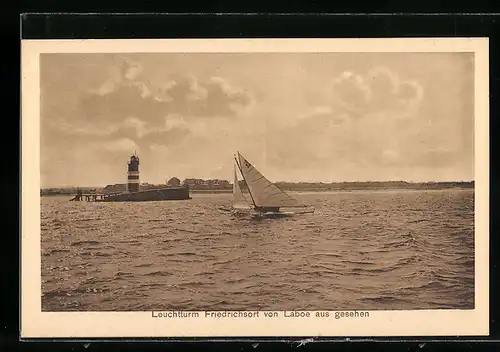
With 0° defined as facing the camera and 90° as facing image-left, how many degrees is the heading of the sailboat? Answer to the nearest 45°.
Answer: approximately 90°
